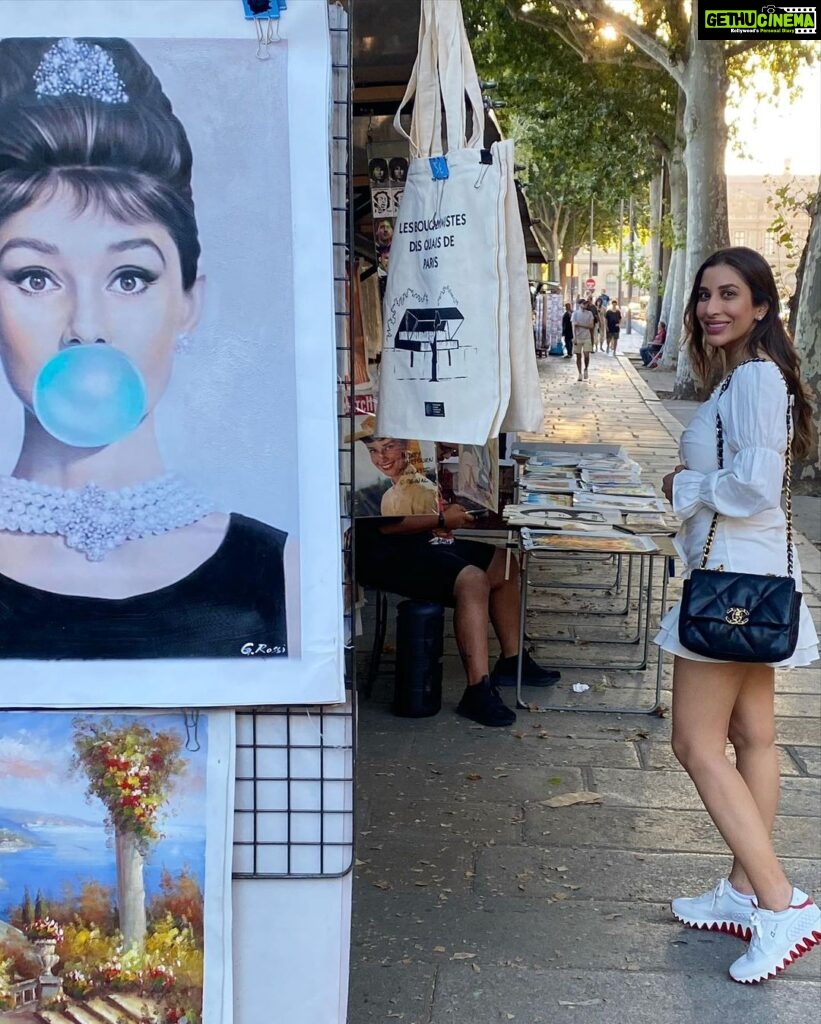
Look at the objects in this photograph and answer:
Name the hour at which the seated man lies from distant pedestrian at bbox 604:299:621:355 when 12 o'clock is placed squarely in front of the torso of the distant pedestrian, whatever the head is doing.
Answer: The seated man is roughly at 12 o'clock from the distant pedestrian.

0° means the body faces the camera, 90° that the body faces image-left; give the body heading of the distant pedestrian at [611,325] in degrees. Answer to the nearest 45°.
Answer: approximately 0°

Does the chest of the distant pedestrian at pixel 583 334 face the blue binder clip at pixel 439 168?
yes

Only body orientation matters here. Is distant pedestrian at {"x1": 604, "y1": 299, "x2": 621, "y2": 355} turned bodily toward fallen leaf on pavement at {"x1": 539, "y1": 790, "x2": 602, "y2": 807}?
yes

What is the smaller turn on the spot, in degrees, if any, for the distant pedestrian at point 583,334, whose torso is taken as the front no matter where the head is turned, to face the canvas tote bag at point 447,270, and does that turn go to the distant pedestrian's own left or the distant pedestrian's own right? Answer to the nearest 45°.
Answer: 0° — they already face it

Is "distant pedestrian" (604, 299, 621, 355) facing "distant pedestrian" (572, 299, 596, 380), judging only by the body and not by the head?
yes

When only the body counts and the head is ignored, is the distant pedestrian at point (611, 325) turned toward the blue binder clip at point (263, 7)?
yes

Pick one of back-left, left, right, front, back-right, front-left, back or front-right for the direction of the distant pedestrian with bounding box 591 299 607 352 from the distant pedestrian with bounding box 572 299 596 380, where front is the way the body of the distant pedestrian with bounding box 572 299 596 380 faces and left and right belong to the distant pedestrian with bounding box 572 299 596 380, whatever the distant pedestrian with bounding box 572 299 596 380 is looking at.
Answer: back

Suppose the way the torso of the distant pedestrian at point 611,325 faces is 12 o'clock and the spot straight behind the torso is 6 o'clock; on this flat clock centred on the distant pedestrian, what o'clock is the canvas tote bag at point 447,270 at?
The canvas tote bag is roughly at 12 o'clock from the distant pedestrian.

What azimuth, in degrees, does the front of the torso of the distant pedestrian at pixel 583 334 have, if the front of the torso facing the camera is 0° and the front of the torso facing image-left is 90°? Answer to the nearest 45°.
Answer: approximately 0°
